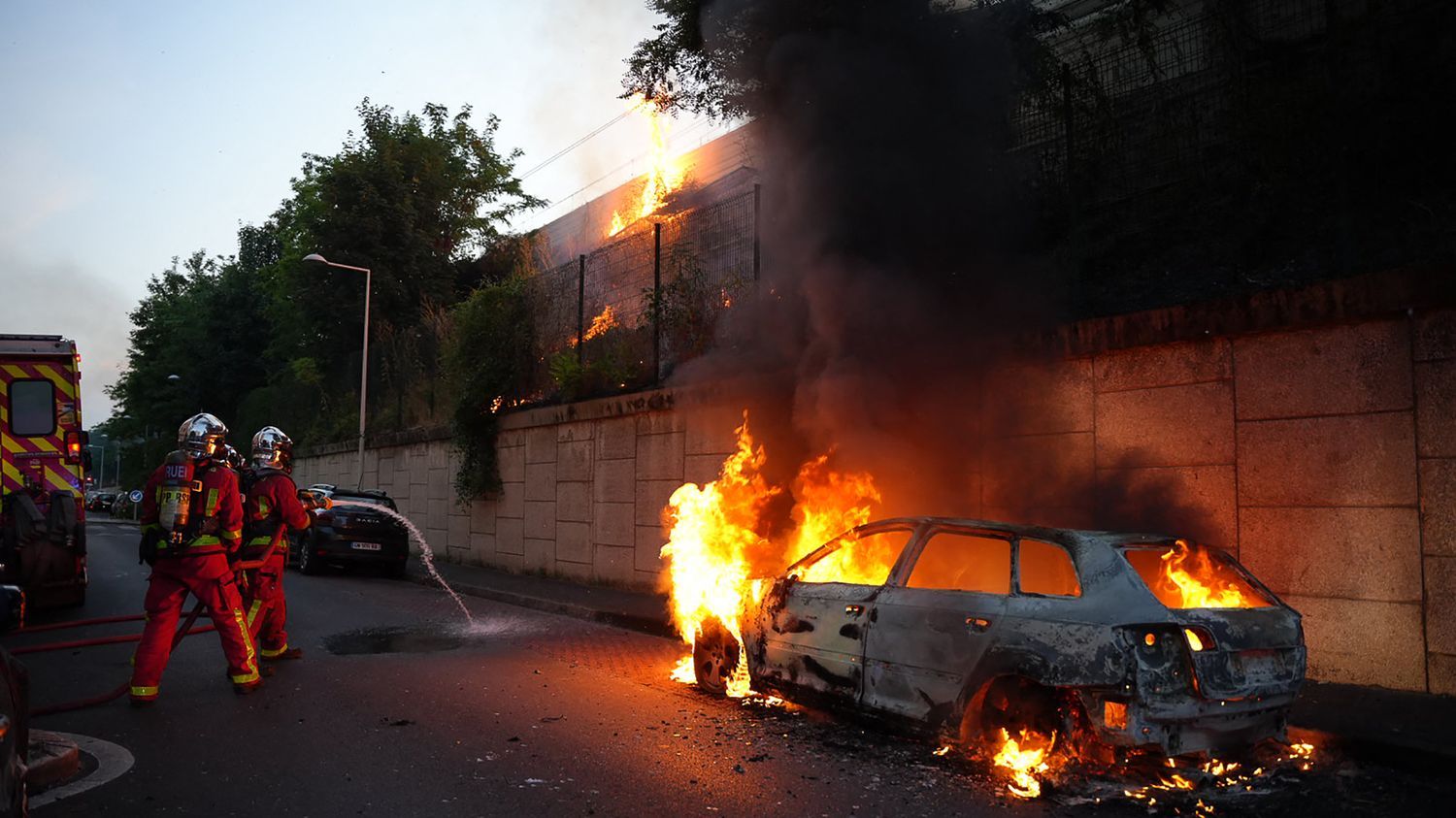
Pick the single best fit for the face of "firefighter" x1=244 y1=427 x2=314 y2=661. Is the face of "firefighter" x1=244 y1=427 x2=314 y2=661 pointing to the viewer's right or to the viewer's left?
to the viewer's right

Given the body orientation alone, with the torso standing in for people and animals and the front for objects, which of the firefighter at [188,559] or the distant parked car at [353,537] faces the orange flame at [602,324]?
the firefighter

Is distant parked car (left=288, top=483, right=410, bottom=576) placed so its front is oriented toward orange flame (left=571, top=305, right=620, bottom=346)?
no

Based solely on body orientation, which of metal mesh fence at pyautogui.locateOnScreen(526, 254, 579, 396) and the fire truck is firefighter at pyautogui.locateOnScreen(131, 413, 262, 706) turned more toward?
the metal mesh fence

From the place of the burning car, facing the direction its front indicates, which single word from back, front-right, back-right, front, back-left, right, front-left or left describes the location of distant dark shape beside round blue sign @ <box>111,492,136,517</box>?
front

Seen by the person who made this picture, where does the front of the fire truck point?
facing away from the viewer

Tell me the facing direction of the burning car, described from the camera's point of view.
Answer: facing away from the viewer and to the left of the viewer

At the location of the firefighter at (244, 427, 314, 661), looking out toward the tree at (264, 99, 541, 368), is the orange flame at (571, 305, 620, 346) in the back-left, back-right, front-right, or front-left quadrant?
front-right

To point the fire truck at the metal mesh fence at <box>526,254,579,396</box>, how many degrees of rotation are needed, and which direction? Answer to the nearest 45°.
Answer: approximately 90° to its right

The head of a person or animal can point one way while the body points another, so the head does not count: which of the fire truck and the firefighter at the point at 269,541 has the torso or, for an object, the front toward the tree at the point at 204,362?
the fire truck

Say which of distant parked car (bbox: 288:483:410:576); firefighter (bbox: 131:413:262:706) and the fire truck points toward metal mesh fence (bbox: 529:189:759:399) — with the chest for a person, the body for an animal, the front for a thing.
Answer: the firefighter

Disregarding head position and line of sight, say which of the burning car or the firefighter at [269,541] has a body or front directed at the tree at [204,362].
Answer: the burning car

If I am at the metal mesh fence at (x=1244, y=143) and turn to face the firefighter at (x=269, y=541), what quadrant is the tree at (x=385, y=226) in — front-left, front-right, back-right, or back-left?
front-right

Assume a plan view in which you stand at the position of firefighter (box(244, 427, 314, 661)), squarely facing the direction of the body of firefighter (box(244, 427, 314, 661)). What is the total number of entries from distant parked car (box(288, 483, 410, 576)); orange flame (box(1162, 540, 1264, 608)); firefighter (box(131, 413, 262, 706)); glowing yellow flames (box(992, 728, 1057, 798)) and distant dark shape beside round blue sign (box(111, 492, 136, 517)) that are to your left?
2

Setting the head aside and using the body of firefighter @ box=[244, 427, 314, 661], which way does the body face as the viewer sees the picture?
to the viewer's right

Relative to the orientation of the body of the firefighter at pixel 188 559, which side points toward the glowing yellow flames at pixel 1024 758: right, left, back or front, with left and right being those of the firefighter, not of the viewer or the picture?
right

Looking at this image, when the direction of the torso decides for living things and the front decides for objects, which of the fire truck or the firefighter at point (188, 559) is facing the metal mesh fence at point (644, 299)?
the firefighter
